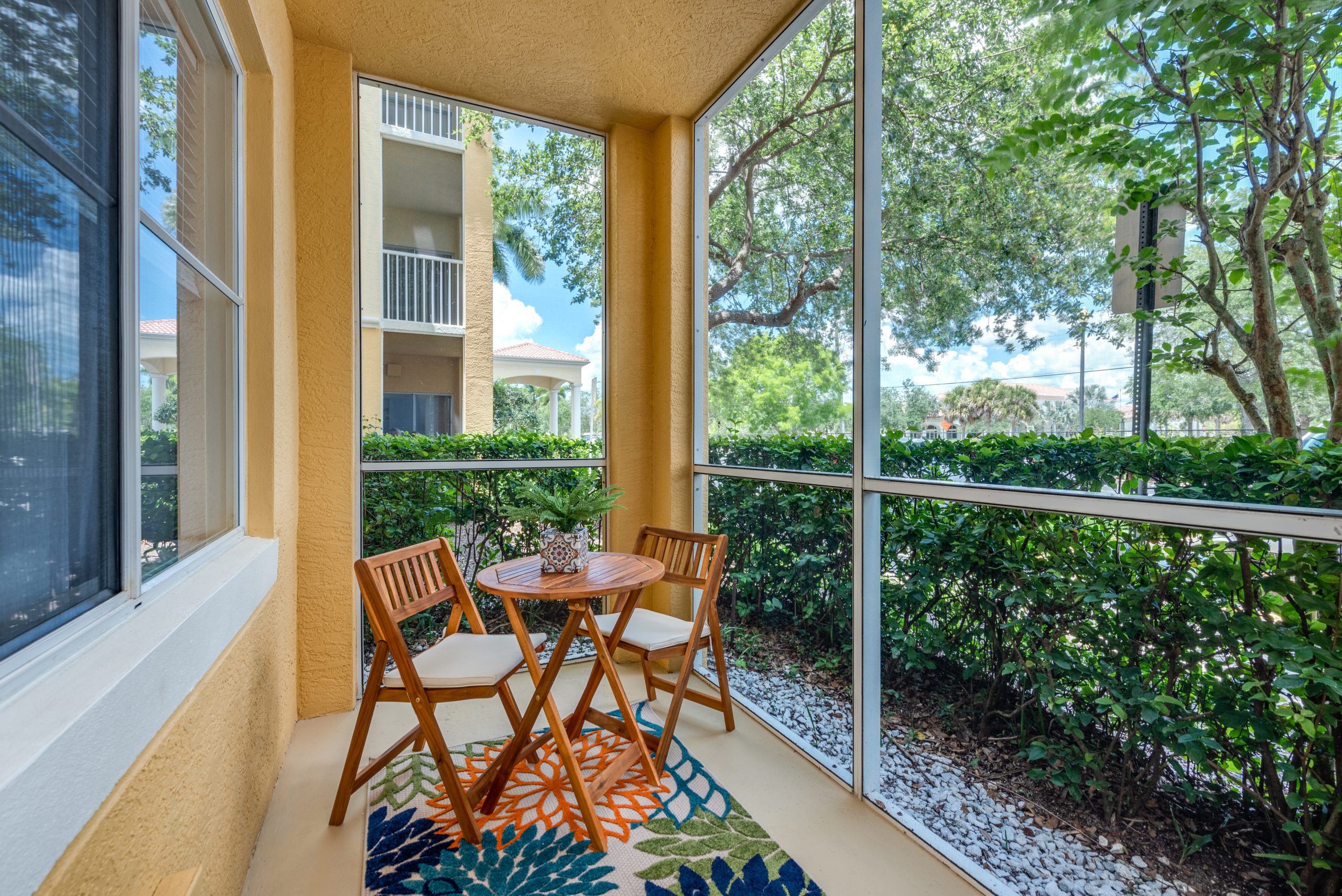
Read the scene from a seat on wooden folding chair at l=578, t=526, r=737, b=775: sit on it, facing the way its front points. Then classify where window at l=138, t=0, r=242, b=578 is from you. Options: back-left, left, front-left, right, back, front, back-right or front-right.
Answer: front

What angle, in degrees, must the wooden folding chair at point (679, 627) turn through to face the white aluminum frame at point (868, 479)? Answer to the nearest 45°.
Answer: approximately 90° to its left

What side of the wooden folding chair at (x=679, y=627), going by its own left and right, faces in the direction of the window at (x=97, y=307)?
front

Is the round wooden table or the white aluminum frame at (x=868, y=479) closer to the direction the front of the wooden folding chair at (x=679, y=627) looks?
the round wooden table

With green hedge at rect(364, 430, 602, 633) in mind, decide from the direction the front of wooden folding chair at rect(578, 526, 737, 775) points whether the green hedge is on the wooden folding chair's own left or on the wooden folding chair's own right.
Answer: on the wooden folding chair's own right

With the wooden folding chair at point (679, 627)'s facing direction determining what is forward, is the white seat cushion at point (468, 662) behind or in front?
in front

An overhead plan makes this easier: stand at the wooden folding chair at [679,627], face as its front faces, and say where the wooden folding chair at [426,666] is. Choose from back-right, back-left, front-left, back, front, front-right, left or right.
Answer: front

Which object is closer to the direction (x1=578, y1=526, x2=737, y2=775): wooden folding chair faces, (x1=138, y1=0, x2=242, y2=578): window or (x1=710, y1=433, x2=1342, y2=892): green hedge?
the window

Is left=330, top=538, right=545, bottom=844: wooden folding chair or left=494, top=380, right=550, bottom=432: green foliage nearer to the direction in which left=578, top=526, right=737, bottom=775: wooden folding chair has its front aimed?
the wooden folding chair

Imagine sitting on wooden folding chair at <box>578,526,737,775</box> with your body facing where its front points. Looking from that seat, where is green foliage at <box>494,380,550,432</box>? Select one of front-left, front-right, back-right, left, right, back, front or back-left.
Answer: right
